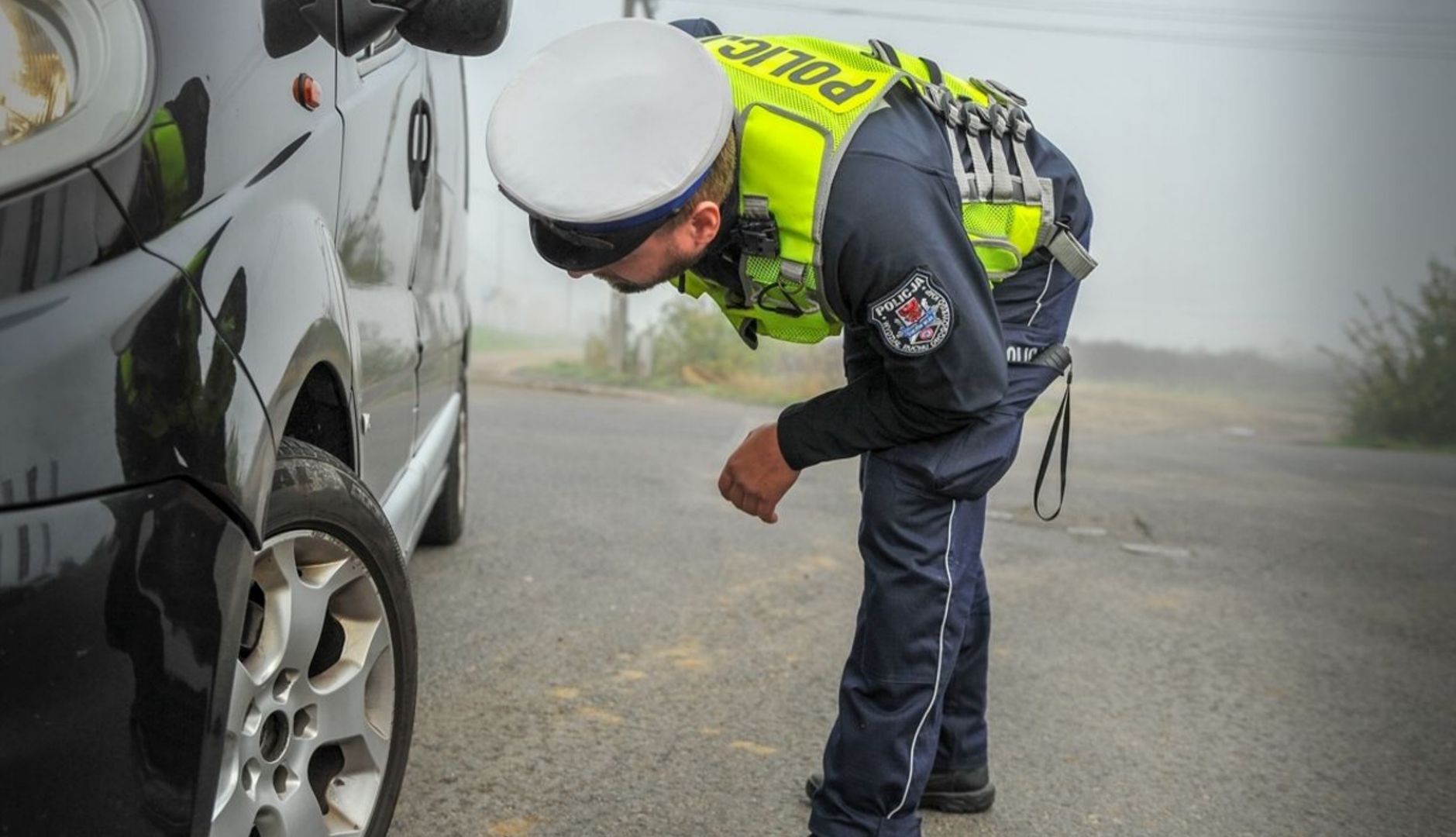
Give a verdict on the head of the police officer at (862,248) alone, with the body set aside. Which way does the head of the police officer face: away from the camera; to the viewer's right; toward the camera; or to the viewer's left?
to the viewer's left

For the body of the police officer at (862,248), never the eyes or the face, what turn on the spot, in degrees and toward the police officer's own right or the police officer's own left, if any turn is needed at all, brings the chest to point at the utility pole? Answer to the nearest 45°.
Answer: approximately 90° to the police officer's own right

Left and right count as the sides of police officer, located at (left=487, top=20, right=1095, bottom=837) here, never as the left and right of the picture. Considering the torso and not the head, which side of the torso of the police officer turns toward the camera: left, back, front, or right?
left

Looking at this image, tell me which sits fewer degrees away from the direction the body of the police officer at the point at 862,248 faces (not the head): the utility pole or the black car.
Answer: the black car

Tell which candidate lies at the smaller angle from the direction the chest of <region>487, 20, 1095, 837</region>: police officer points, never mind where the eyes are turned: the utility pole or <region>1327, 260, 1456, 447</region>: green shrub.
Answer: the utility pole

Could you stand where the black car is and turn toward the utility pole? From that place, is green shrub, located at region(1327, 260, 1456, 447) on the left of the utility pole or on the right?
right

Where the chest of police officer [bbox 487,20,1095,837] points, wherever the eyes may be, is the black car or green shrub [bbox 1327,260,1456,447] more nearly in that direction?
the black car

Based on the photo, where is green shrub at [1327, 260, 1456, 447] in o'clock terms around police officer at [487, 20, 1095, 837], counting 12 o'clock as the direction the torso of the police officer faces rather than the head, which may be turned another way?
The green shrub is roughly at 4 o'clock from the police officer.
